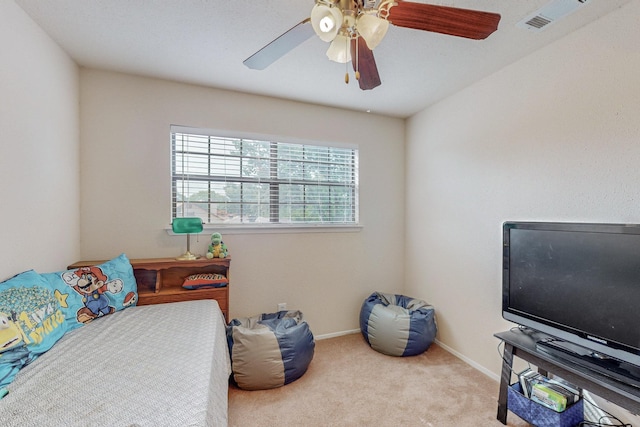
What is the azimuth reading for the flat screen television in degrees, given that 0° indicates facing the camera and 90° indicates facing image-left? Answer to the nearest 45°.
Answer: approximately 45°

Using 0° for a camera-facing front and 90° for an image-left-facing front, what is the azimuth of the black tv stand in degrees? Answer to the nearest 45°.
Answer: approximately 45°

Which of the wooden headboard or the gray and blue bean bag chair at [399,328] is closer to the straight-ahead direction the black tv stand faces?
the wooden headboard

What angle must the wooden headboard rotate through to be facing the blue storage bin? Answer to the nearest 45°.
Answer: approximately 45° to its left
